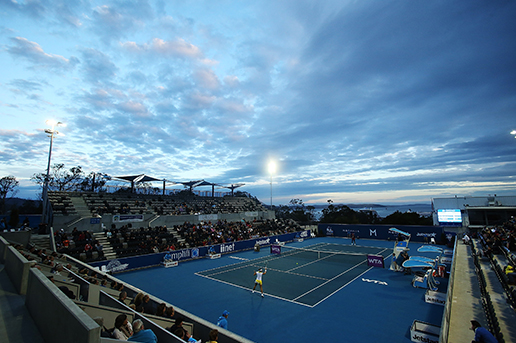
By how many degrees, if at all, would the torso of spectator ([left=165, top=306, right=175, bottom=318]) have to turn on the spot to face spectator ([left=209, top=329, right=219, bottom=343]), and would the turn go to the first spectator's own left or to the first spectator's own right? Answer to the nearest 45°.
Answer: approximately 90° to the first spectator's own right

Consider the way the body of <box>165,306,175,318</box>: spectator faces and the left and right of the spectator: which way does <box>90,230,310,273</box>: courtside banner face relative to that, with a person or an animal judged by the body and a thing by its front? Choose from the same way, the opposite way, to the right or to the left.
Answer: to the right

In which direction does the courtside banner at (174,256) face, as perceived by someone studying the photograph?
facing the viewer and to the right of the viewer

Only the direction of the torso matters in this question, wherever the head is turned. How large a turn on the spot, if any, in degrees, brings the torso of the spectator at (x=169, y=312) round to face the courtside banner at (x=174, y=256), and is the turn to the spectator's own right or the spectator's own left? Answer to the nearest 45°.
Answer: approximately 45° to the spectator's own left

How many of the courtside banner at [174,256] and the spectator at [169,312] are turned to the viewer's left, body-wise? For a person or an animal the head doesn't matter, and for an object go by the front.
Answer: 0

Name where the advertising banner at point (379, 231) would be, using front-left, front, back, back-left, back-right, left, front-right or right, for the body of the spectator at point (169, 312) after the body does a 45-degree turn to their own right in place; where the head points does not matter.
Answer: front-left

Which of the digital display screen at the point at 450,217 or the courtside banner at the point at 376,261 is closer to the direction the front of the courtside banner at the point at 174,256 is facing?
the courtside banner

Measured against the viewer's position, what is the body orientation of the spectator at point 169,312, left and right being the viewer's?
facing away from the viewer and to the right of the viewer
